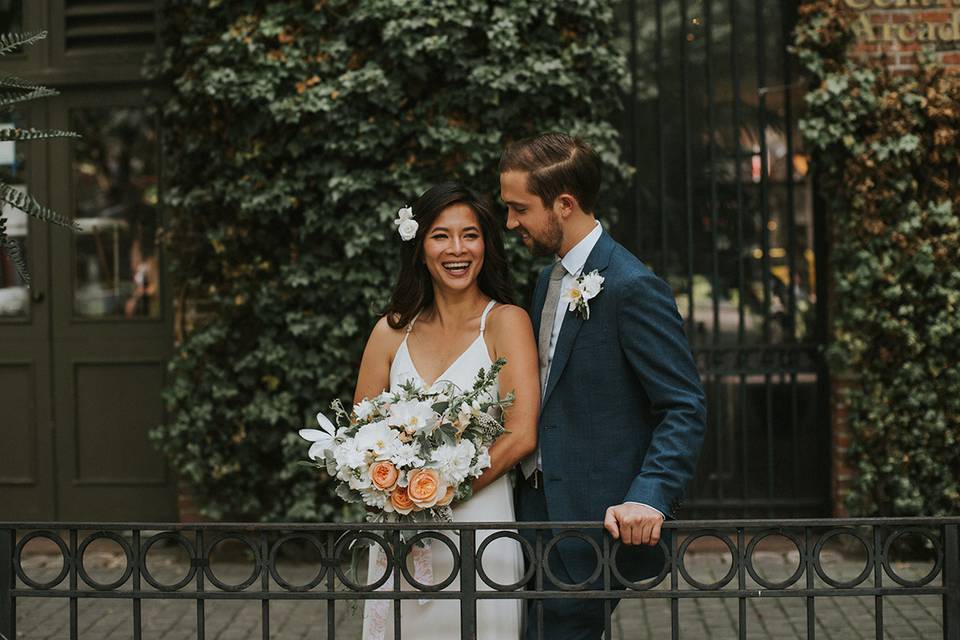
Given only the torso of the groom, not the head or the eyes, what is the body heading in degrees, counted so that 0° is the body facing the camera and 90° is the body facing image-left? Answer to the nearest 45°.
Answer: approximately 45°

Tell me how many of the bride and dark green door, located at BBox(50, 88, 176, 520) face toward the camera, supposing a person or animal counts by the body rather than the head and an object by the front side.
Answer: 2

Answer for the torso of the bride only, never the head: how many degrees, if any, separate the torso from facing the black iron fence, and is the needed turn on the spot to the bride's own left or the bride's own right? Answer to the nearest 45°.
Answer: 0° — they already face it

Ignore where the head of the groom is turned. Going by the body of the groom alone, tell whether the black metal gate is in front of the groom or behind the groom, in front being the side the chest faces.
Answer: behind

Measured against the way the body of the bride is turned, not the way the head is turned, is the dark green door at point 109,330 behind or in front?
behind

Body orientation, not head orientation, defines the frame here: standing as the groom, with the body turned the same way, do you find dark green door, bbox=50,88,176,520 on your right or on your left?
on your right

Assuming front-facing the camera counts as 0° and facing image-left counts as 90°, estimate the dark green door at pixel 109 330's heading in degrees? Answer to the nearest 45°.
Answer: approximately 0°

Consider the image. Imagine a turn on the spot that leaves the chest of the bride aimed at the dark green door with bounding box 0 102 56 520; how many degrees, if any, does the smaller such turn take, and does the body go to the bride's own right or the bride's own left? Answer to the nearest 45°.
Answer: approximately 135° to the bride's own right

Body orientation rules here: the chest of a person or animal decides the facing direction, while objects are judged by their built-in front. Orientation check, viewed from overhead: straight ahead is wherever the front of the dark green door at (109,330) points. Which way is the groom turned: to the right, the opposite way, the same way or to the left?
to the right
